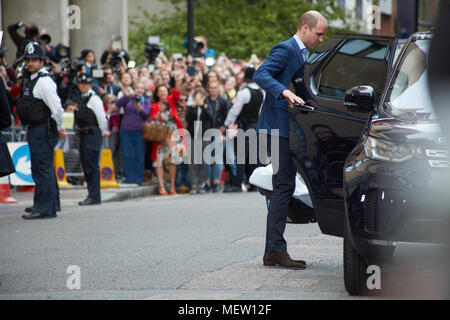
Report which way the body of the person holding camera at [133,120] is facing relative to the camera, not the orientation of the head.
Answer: toward the camera

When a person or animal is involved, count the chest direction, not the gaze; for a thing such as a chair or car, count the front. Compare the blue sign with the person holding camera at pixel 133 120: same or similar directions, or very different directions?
same or similar directions

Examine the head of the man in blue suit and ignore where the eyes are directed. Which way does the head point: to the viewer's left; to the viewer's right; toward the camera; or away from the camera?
to the viewer's right

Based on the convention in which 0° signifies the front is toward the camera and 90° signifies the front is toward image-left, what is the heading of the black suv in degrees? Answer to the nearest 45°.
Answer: approximately 0°

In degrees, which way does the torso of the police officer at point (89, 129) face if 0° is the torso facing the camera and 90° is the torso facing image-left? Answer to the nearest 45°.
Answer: approximately 45°

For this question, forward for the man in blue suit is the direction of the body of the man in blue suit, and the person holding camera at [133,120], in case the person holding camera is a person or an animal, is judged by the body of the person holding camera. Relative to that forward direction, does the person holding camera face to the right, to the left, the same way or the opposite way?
to the right

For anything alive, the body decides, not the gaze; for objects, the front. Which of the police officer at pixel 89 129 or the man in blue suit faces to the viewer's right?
the man in blue suit

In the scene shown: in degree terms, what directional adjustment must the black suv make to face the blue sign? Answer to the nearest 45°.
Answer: approximately 135° to its right

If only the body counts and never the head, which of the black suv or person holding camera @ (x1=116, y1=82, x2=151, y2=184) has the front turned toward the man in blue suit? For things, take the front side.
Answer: the person holding camera
